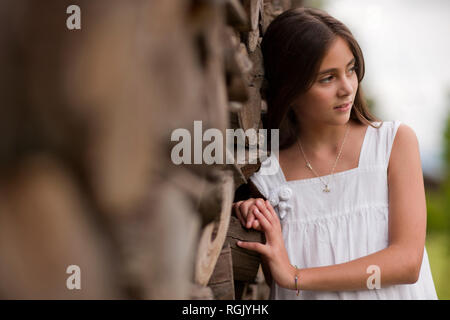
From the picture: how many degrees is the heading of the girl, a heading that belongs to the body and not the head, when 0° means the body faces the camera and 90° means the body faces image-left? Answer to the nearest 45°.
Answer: approximately 0°
